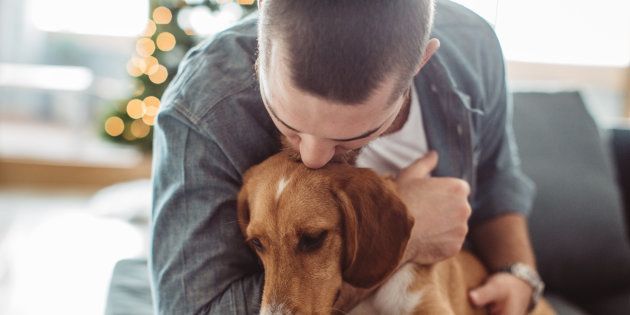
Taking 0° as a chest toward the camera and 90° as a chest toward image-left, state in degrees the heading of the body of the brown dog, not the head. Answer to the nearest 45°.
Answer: approximately 45°

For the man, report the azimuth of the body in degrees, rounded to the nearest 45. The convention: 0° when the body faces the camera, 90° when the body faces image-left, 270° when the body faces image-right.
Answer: approximately 0°

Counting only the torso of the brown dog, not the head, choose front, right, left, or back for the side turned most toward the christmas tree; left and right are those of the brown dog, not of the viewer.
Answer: right

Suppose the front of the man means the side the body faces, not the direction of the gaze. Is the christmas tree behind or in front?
behind
